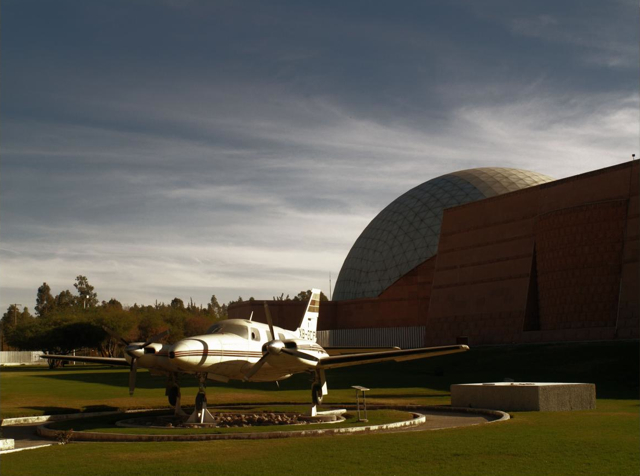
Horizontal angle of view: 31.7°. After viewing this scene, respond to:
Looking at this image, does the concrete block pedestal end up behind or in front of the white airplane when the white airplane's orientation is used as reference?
behind

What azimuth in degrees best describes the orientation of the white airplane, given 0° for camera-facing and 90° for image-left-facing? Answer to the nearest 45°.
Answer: approximately 45°
